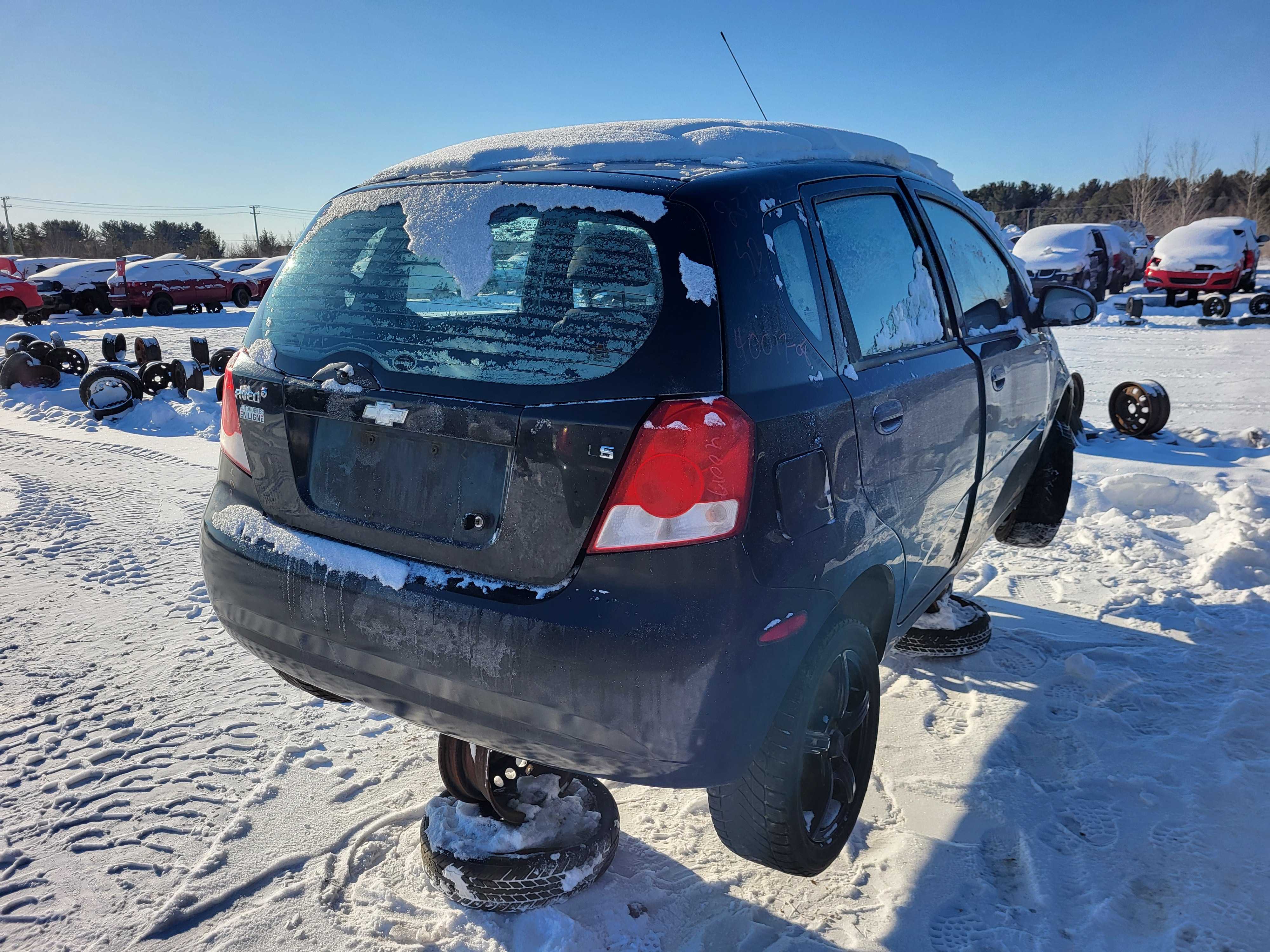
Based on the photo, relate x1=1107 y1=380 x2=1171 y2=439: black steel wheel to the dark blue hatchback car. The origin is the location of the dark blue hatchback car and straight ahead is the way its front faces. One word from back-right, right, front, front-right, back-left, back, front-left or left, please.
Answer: front

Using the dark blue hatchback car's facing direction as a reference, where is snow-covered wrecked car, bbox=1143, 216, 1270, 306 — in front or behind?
in front

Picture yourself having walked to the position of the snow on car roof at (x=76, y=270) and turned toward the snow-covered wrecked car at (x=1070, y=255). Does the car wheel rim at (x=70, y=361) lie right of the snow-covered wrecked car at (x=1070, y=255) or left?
right

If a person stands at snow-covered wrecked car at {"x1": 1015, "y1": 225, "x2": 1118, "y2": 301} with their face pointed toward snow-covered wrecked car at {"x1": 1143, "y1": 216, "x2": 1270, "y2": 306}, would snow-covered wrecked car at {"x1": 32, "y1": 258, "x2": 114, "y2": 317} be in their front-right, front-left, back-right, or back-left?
back-right

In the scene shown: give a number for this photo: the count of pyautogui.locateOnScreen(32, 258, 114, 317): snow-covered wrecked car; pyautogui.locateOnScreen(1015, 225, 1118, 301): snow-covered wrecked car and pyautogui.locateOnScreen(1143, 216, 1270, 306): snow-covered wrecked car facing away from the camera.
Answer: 0

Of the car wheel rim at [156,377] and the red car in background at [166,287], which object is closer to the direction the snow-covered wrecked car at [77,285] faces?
the car wheel rim

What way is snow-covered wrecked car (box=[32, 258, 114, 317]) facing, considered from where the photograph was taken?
facing the viewer and to the left of the viewer

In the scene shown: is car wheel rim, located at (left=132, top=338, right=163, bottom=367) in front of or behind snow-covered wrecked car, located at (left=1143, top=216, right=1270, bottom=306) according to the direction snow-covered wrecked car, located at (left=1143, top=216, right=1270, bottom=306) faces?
in front

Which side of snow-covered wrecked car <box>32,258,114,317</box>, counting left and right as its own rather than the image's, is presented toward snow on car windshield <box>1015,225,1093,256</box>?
left

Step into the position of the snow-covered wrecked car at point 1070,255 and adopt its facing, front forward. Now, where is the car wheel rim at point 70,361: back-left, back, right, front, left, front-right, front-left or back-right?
front

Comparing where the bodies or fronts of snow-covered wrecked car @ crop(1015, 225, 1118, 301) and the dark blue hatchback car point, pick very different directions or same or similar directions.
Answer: very different directions

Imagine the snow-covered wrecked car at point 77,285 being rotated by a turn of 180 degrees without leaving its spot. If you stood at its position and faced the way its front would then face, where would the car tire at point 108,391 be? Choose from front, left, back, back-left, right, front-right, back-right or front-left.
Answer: back-right

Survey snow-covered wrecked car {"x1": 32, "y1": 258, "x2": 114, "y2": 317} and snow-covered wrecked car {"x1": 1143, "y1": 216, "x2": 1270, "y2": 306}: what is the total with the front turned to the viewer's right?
0

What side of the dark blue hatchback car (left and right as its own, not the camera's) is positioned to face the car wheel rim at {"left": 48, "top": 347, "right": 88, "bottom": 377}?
left

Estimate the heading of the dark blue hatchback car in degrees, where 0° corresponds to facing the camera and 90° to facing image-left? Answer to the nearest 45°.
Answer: approximately 225°
